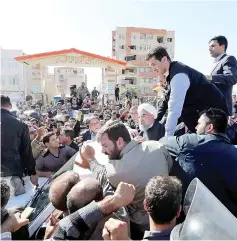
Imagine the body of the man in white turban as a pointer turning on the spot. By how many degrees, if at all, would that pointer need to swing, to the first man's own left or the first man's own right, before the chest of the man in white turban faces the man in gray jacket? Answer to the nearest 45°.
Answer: approximately 45° to the first man's own left

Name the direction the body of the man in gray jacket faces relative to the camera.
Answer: to the viewer's left

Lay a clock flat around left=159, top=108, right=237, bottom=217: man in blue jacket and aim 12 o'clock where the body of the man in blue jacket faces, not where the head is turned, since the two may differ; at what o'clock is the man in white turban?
The man in white turban is roughly at 1 o'clock from the man in blue jacket.

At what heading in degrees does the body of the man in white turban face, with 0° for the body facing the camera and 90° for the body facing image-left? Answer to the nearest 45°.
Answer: approximately 45°

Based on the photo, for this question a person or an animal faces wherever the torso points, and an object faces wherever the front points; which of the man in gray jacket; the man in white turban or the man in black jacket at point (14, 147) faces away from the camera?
the man in black jacket

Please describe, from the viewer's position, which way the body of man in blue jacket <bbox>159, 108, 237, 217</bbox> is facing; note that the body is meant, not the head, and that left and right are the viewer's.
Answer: facing away from the viewer and to the left of the viewer

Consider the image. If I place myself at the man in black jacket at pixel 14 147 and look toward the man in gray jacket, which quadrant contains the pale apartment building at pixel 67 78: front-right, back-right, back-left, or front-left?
back-left

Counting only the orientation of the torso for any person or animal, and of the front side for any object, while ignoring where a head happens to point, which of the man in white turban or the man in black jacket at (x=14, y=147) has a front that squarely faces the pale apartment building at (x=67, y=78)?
the man in black jacket

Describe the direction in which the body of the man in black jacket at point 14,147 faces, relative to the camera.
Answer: away from the camera

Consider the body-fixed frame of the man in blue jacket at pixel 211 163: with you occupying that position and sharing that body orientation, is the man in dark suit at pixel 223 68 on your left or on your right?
on your right
